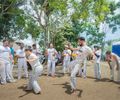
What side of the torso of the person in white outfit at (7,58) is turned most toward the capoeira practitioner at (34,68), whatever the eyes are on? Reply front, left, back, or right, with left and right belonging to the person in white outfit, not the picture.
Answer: front

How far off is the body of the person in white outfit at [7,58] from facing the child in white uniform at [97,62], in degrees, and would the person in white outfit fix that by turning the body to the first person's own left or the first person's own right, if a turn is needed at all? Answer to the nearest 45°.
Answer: approximately 45° to the first person's own left

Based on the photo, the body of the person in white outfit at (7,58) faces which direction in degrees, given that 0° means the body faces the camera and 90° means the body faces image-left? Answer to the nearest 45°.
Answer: approximately 315°

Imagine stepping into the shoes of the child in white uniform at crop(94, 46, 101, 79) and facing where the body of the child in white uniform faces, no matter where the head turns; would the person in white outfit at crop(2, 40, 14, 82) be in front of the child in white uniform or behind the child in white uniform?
in front

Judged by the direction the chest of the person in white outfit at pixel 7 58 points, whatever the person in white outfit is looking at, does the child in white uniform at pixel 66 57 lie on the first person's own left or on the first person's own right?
on the first person's own left

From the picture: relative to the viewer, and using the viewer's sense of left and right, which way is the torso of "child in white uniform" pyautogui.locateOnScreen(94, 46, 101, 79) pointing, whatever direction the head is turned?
facing the viewer and to the left of the viewer
